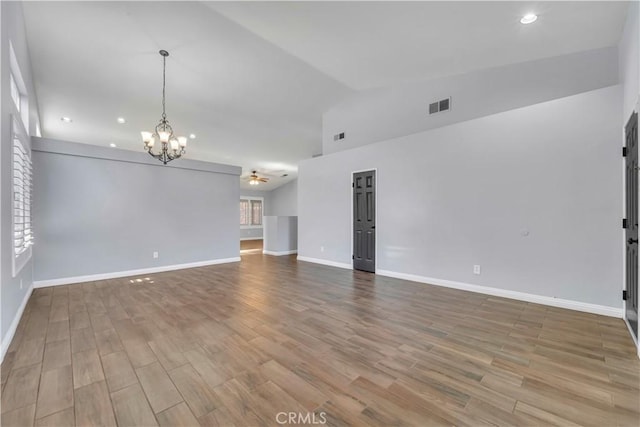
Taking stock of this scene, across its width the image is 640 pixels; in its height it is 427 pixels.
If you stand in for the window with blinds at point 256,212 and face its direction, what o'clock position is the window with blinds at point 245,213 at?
the window with blinds at point 245,213 is roughly at 2 o'clock from the window with blinds at point 256,212.

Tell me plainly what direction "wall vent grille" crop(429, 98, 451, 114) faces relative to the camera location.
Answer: facing the viewer and to the left of the viewer

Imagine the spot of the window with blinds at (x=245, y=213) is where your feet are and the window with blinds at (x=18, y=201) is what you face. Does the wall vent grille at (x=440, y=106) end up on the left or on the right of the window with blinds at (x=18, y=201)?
left

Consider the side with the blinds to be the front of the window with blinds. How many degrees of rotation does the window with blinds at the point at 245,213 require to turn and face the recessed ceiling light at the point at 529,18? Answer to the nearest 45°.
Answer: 0° — it already faces it

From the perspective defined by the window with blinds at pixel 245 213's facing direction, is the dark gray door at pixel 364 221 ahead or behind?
ahead

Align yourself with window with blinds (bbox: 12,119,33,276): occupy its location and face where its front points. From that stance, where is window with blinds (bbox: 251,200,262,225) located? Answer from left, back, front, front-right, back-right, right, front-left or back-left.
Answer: front-left

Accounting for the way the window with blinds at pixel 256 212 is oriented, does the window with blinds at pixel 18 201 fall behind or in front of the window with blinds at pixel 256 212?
in front

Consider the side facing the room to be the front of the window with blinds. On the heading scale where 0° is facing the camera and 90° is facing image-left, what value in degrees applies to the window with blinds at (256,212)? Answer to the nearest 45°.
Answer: approximately 0°

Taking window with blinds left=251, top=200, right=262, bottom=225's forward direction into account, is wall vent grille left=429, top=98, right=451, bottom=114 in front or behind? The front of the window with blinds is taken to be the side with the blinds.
in front

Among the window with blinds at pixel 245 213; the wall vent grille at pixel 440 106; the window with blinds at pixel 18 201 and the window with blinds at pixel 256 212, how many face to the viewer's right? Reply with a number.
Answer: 1

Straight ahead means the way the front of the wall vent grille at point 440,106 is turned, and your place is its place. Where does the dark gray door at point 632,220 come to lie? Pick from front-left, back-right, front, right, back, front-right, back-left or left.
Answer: left

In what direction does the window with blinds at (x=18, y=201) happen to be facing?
to the viewer's right
